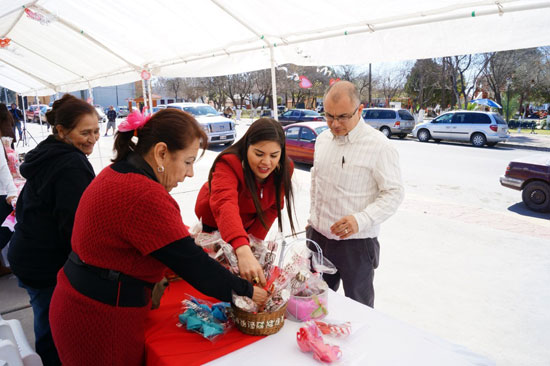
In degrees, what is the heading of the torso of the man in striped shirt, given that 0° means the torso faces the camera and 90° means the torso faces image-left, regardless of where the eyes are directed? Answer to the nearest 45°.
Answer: approximately 45°

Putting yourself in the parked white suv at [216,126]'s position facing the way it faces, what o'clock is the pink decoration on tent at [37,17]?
The pink decoration on tent is roughly at 2 o'clock from the parked white suv.

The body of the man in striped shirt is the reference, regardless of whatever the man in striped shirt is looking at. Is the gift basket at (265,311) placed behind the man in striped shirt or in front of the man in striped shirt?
in front

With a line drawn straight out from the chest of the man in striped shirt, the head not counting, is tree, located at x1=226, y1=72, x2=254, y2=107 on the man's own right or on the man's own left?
on the man's own right

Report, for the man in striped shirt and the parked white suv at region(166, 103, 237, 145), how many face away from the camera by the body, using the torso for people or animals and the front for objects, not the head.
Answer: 0

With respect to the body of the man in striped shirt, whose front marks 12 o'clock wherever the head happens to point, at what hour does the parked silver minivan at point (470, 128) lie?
The parked silver minivan is roughly at 5 o'clock from the man in striped shirt.

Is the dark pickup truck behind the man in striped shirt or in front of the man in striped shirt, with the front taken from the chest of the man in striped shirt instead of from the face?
behind

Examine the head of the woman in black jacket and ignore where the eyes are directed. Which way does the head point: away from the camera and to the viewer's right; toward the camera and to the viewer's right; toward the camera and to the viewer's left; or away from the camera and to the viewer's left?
toward the camera and to the viewer's right

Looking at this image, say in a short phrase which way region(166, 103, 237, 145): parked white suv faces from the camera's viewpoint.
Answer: facing the viewer and to the right of the viewer

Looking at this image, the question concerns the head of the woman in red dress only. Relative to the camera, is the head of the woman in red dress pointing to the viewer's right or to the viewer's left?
to the viewer's right

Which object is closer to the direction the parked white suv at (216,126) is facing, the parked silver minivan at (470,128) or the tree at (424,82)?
the parked silver minivan
